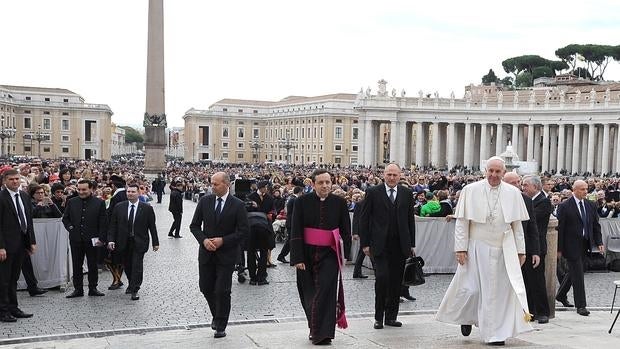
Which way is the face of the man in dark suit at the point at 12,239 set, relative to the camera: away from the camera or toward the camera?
toward the camera

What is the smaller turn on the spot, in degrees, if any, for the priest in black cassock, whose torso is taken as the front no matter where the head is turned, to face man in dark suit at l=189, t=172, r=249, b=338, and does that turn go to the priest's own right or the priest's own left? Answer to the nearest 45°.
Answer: approximately 90° to the priest's own right

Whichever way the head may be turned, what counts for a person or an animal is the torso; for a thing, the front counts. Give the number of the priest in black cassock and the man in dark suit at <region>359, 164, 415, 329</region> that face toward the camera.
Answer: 2

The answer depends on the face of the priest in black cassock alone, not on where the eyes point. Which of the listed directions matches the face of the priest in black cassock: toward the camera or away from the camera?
toward the camera

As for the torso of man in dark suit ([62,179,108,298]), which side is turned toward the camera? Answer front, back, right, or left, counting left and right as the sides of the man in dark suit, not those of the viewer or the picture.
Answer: front

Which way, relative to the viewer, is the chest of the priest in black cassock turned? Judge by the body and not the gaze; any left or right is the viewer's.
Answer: facing the viewer

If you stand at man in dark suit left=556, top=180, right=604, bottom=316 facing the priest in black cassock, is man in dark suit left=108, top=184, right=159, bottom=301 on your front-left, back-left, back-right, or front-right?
front-right

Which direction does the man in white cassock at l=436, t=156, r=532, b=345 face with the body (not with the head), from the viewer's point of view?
toward the camera

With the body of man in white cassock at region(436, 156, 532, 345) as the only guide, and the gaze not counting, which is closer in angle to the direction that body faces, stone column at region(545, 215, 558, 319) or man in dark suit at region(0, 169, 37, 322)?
the man in dark suit

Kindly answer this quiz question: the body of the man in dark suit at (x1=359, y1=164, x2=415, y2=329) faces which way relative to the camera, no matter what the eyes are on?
toward the camera

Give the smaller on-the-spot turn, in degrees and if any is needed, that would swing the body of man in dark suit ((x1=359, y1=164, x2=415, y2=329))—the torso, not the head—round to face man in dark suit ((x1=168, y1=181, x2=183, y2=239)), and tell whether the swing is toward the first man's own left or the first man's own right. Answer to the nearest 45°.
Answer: approximately 135° to the first man's own right
